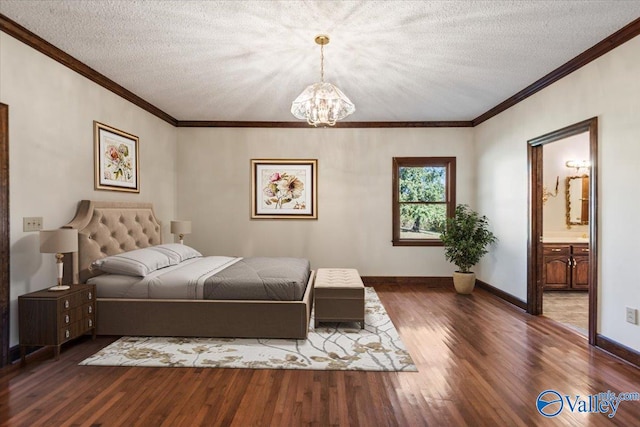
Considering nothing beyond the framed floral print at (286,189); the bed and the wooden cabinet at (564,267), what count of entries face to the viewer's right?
1

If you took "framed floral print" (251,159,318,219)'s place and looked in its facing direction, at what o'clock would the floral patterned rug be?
The floral patterned rug is roughly at 12 o'clock from the framed floral print.

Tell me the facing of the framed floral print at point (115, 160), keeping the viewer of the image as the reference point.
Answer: facing the viewer and to the right of the viewer

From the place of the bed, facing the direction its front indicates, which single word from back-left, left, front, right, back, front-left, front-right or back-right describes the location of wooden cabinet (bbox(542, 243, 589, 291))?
front

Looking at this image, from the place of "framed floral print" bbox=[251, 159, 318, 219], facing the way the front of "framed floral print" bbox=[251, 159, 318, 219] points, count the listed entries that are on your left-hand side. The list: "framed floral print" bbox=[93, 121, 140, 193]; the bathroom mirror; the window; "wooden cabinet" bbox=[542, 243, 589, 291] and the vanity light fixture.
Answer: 4

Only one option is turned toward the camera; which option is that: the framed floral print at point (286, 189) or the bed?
the framed floral print

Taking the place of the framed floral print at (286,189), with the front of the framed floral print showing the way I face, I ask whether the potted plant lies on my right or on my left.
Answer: on my left

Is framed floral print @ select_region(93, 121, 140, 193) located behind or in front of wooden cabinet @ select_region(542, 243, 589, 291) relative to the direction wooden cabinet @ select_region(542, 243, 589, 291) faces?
in front

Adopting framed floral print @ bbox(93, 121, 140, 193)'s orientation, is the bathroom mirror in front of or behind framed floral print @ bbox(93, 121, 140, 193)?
in front

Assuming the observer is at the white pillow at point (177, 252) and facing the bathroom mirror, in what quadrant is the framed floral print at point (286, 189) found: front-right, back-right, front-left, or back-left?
front-left

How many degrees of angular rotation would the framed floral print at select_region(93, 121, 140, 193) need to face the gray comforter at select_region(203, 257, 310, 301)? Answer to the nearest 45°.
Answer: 0° — it already faces it

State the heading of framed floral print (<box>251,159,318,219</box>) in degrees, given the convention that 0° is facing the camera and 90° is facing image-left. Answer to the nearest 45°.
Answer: approximately 0°

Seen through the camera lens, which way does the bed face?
facing to the right of the viewer
